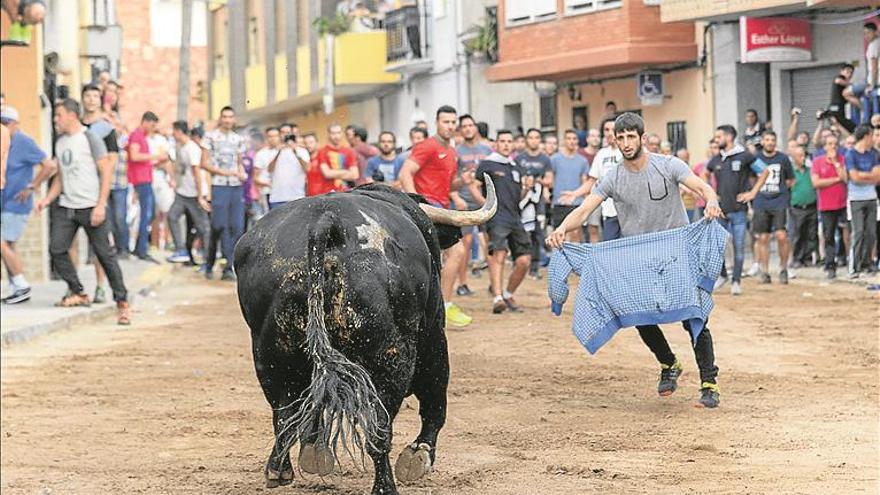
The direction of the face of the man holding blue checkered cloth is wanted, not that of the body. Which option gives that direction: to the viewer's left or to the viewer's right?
to the viewer's left

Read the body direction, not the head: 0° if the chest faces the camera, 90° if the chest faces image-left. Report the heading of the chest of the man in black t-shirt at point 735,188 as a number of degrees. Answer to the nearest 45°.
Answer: approximately 45°

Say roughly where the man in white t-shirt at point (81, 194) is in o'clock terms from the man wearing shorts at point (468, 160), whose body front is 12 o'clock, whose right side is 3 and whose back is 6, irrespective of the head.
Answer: The man in white t-shirt is roughly at 2 o'clock from the man wearing shorts.

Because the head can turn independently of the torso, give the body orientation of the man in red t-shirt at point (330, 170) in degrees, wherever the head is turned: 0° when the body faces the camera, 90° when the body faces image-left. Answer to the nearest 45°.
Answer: approximately 0°

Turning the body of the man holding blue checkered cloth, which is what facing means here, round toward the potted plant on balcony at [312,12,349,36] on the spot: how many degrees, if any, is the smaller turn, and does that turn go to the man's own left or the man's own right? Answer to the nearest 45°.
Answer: approximately 180°

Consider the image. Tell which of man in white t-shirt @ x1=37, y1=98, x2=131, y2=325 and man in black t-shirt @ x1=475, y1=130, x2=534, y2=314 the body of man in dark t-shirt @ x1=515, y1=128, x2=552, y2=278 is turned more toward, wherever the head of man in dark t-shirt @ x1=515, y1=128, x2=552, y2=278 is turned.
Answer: the man in black t-shirt

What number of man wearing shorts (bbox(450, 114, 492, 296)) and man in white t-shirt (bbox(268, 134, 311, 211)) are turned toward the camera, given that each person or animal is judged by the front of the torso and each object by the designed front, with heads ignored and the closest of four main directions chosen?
2

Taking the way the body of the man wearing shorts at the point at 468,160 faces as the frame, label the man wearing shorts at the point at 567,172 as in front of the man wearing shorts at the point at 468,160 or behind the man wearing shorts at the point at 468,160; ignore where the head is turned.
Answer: behind

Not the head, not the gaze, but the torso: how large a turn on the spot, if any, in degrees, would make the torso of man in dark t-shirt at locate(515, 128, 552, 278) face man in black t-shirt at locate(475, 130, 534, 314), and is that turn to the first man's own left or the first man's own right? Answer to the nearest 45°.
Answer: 0° — they already face them

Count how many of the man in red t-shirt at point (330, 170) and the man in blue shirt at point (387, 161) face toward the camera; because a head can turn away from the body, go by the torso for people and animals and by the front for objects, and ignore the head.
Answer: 2
